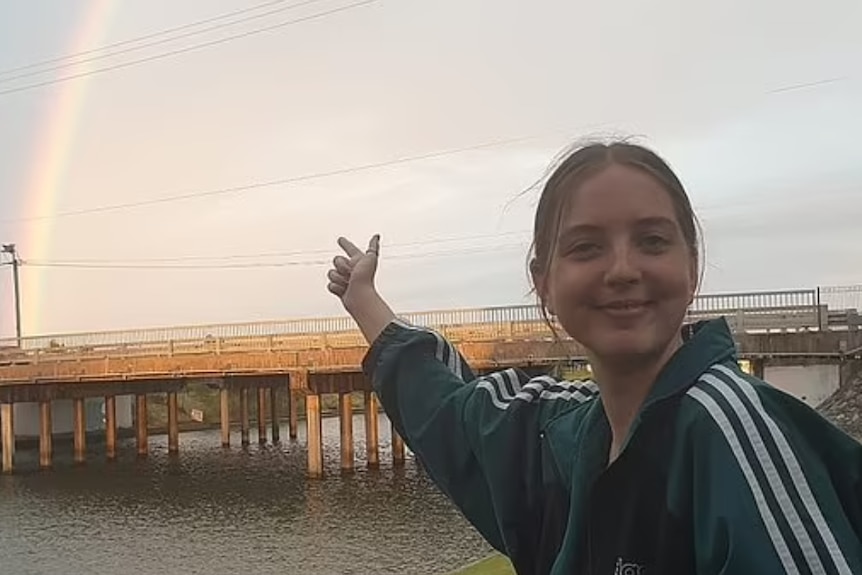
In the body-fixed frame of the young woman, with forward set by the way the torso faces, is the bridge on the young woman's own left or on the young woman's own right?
on the young woman's own right

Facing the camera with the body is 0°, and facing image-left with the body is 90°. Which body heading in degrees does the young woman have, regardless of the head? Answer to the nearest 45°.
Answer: approximately 45°
